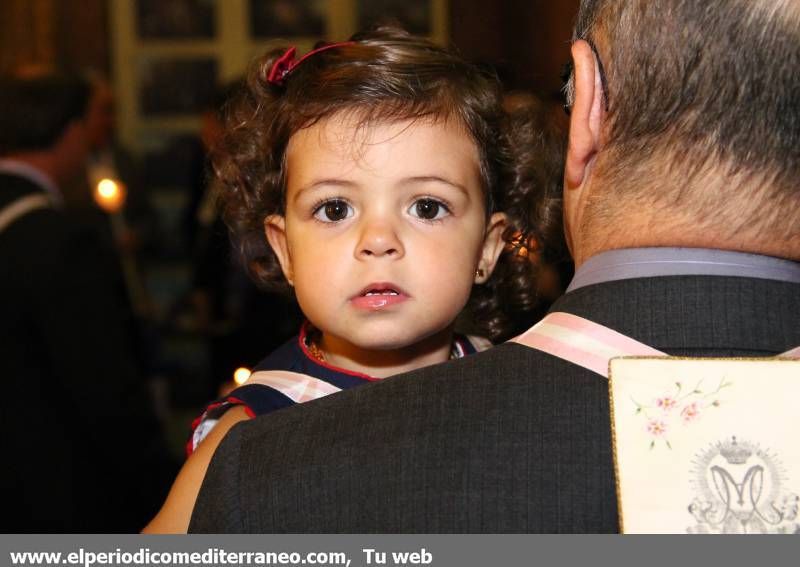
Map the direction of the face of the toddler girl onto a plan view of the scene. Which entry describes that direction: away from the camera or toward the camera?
toward the camera

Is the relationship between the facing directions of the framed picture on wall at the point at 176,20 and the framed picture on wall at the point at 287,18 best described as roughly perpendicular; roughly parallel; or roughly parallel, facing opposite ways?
roughly parallel

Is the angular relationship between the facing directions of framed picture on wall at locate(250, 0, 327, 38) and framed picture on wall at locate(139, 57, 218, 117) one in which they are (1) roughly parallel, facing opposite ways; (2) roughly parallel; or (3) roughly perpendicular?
roughly parallel

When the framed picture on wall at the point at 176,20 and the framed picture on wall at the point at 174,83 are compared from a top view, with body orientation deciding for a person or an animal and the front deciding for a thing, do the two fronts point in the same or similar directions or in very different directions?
same or similar directions

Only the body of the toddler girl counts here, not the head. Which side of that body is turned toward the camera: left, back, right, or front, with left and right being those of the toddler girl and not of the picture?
front

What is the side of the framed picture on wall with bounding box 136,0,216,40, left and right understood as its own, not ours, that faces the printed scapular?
front

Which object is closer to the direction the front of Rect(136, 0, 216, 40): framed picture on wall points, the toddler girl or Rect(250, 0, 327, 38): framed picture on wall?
the toddler girl

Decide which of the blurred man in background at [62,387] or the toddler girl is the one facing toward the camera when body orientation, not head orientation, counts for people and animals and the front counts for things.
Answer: the toddler girl

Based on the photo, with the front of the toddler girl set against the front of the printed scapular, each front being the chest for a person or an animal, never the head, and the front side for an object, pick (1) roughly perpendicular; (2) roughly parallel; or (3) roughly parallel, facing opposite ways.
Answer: roughly parallel

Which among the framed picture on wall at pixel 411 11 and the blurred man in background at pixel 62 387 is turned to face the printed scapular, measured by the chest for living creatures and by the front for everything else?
the framed picture on wall

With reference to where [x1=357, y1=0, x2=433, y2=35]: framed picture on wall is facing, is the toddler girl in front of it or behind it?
in front

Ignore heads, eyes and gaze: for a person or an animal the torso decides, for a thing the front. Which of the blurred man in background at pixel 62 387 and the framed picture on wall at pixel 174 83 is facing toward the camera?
the framed picture on wall

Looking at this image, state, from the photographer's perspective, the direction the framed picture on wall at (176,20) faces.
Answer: facing the viewer

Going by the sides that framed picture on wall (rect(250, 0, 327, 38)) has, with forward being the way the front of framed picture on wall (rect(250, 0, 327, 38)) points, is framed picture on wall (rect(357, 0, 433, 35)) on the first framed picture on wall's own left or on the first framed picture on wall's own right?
on the first framed picture on wall's own left
